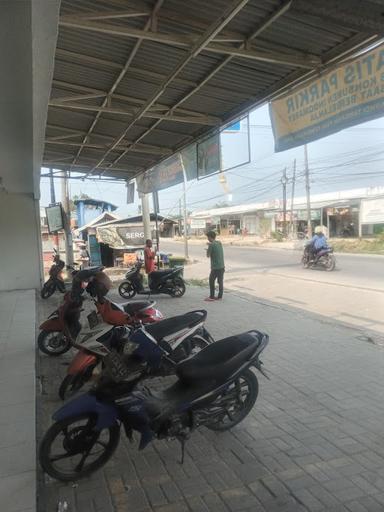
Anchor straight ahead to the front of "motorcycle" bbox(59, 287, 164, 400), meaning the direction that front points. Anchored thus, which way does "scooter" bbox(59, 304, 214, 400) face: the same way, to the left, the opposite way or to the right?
the same way

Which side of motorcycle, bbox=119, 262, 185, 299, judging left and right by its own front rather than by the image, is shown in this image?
left

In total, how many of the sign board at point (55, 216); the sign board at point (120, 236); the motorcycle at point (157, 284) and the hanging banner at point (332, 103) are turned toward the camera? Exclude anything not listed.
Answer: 2

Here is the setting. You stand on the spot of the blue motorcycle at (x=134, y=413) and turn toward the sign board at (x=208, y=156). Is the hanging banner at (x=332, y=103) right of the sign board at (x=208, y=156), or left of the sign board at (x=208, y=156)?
right

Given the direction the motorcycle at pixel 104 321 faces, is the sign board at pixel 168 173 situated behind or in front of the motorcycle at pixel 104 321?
behind

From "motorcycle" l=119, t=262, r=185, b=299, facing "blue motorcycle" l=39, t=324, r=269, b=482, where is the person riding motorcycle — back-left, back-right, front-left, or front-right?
back-left

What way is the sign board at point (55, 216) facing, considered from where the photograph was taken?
facing the viewer

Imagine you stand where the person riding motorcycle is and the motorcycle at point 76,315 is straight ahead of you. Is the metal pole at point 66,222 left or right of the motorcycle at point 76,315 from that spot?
right

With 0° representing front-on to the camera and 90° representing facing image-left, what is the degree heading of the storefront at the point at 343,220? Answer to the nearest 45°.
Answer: approximately 45°

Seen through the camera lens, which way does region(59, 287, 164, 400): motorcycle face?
facing the viewer and to the left of the viewer

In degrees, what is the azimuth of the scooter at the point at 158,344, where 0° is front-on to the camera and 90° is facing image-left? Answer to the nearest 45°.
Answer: approximately 45°

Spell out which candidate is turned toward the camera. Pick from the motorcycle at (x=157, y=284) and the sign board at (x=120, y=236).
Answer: the sign board

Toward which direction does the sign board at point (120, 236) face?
toward the camera

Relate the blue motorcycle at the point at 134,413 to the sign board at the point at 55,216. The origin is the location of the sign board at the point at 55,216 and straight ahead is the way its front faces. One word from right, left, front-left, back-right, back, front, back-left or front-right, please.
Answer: front

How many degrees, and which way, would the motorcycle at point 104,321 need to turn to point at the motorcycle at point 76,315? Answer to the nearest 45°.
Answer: approximately 90° to its right

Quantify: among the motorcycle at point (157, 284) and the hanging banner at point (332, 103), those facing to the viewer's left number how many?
1
